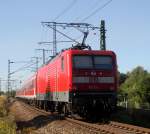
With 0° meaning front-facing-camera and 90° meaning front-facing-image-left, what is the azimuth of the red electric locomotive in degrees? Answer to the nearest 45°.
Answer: approximately 315°
